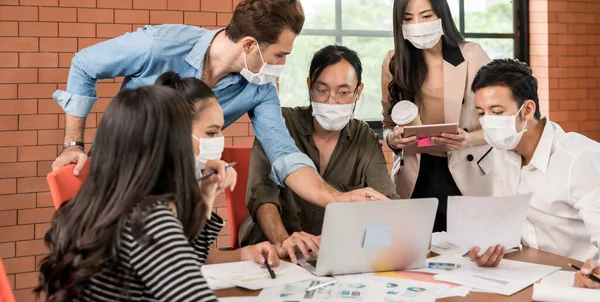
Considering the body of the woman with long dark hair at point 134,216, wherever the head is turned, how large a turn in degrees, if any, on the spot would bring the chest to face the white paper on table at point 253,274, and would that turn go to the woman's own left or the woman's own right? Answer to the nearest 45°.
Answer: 0° — they already face it

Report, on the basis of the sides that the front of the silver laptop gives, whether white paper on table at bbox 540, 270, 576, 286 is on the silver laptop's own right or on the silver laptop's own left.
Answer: on the silver laptop's own right

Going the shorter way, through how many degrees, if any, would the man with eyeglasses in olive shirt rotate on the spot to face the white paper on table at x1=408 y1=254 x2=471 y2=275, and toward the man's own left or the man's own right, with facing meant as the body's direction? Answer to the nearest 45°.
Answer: approximately 45° to the man's own left

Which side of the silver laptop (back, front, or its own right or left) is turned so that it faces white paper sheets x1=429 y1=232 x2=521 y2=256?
right

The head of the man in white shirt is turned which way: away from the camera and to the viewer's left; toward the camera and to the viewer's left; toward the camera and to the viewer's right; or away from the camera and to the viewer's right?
toward the camera and to the viewer's left

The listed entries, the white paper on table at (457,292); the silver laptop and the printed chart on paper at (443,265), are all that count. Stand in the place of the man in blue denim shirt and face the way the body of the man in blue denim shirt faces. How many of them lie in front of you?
3

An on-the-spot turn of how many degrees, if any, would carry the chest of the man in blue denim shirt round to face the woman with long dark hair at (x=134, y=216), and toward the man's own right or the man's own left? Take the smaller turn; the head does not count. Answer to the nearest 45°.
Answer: approximately 45° to the man's own right

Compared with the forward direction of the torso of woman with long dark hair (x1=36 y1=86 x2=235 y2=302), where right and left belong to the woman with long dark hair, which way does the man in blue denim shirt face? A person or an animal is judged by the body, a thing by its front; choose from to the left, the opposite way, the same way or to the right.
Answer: to the right

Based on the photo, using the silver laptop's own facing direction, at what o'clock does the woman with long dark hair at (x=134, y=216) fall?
The woman with long dark hair is roughly at 9 o'clock from the silver laptop.

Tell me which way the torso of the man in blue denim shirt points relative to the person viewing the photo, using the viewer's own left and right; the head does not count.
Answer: facing the viewer and to the right of the viewer

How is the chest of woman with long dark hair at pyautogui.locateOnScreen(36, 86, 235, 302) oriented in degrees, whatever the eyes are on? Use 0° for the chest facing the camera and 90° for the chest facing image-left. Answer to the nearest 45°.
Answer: approximately 225°

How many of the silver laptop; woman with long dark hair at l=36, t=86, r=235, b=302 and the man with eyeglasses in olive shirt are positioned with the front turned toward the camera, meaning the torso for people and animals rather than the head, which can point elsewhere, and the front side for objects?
1

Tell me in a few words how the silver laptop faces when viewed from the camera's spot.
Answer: facing away from the viewer and to the left of the viewer

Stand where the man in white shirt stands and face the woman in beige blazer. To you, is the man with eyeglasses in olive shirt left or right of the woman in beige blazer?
left

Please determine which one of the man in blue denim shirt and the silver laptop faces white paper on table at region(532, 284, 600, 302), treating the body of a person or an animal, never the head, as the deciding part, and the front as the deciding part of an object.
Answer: the man in blue denim shirt
